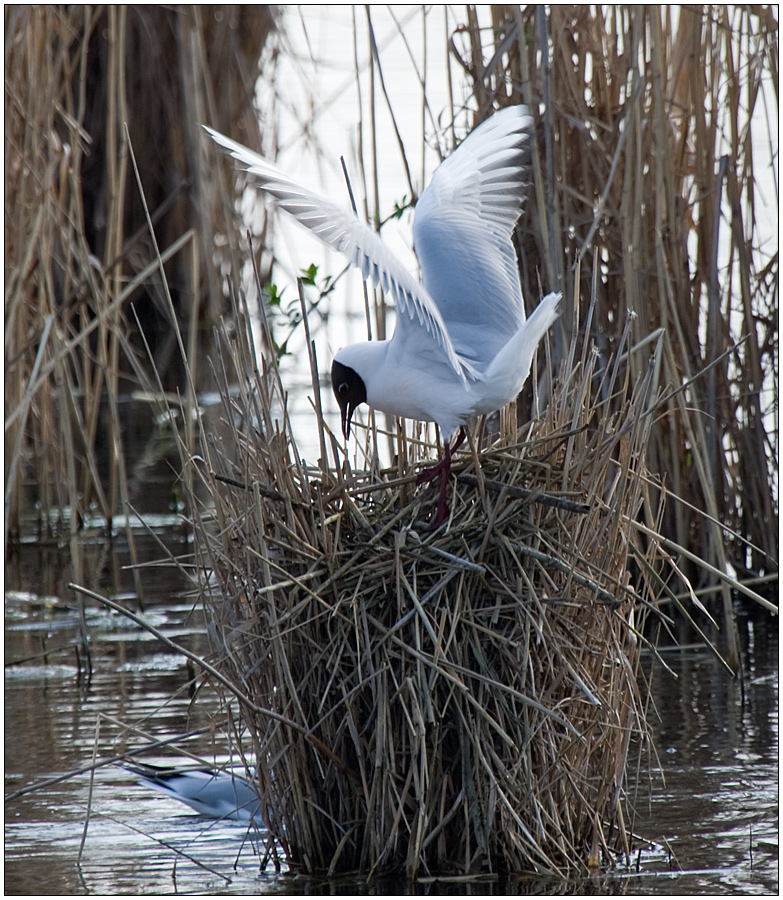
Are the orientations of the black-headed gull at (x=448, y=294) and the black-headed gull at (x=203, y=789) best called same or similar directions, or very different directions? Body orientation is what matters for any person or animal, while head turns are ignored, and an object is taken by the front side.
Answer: very different directions

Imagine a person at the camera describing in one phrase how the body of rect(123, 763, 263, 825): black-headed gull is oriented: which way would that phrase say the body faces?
to the viewer's right

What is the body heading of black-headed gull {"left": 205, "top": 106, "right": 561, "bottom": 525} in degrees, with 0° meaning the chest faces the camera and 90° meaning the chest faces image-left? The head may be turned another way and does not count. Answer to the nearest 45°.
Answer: approximately 90°

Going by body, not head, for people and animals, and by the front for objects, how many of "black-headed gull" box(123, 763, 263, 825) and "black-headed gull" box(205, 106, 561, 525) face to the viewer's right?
1
